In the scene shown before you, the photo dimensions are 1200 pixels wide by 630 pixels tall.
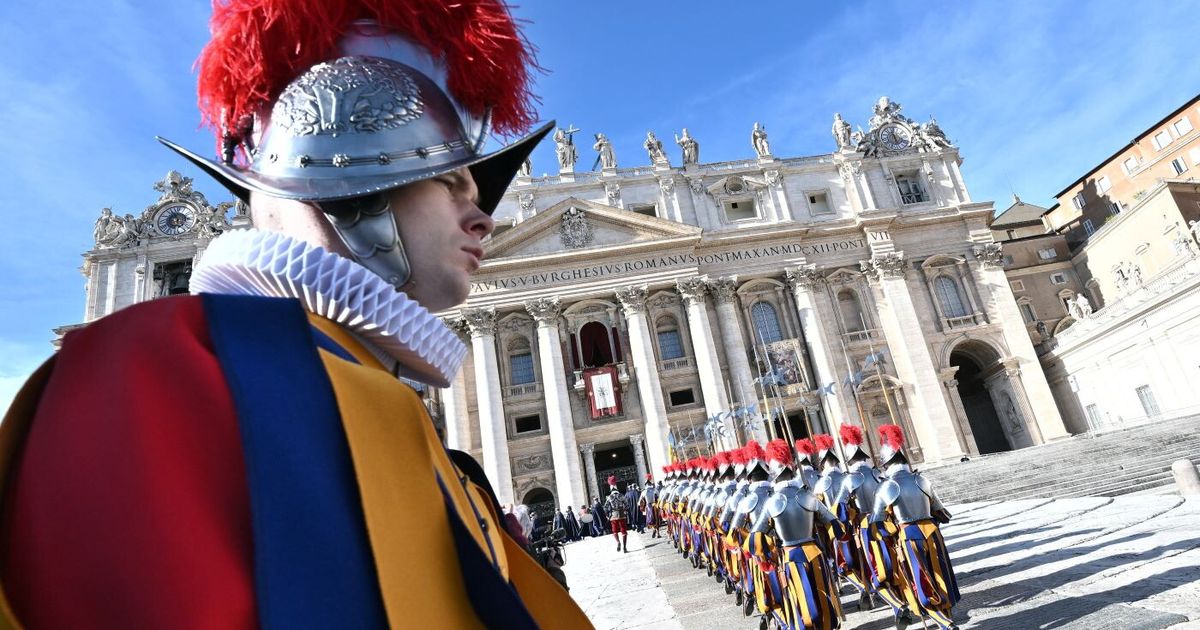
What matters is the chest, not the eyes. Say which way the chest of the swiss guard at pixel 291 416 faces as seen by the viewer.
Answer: to the viewer's right

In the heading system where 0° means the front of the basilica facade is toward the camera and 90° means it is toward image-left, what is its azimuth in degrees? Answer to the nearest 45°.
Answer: approximately 0°

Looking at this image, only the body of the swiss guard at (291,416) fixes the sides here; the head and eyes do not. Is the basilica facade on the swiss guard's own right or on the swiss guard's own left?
on the swiss guard's own left

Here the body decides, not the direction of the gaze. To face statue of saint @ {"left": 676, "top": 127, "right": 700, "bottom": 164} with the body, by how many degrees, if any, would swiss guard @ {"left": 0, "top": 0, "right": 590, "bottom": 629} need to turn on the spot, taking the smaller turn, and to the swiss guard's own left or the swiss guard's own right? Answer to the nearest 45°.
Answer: approximately 45° to the swiss guard's own left

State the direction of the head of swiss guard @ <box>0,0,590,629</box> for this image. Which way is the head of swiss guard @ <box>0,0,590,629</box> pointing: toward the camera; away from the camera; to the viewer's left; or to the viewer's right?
to the viewer's right

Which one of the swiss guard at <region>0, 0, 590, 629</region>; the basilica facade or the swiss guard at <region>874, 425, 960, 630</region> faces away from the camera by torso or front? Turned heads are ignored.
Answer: the swiss guard at <region>874, 425, 960, 630</region>

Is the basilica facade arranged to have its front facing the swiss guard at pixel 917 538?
yes

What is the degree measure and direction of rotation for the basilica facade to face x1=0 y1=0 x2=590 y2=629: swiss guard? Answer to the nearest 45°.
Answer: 0° — it already faces them

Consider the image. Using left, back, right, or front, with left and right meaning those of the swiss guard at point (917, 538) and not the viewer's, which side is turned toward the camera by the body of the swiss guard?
back

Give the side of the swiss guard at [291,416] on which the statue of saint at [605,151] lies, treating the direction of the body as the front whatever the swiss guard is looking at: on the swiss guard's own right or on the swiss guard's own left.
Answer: on the swiss guard's own left
